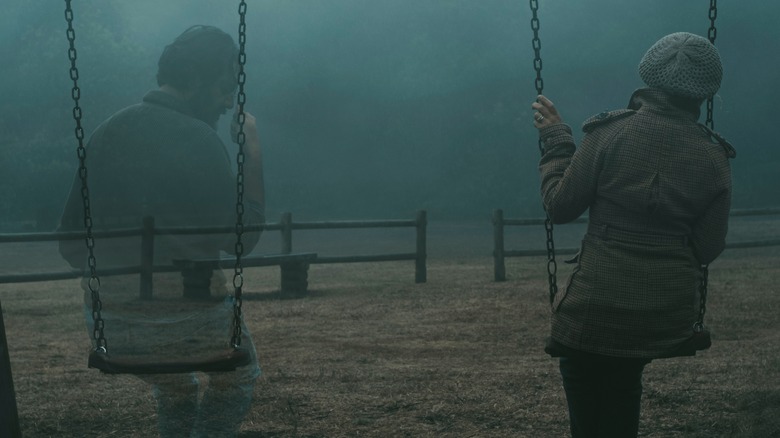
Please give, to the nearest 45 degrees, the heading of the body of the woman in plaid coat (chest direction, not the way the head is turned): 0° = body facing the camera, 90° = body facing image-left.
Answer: approximately 180°

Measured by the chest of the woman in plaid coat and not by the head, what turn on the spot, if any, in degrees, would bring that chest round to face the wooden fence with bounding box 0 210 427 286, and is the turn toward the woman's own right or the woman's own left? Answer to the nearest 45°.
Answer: approximately 45° to the woman's own left

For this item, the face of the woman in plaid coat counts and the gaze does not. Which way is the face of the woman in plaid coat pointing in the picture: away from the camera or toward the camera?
away from the camera
